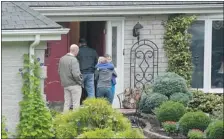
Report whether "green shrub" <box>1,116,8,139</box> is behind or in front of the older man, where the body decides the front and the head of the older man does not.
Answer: behind

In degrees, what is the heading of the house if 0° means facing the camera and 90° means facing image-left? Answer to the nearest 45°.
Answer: approximately 0°

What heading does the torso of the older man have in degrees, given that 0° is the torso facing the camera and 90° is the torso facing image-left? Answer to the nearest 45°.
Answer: approximately 225°

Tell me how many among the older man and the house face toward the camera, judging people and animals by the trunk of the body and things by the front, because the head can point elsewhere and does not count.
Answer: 1

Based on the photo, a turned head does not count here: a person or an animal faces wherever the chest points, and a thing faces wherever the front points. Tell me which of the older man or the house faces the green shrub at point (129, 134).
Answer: the house

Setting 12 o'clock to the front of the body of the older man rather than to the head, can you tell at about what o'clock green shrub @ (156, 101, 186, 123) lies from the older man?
The green shrub is roughly at 2 o'clock from the older man.
